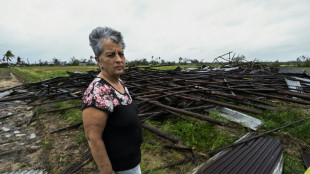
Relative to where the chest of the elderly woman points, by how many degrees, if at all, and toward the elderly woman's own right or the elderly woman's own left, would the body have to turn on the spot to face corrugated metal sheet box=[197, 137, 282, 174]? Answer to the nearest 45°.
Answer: approximately 45° to the elderly woman's own left

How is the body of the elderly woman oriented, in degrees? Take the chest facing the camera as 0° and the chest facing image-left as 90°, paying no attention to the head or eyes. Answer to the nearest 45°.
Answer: approximately 315°

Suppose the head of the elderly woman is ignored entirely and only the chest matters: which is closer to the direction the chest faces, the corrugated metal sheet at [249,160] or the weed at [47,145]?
the corrugated metal sheet

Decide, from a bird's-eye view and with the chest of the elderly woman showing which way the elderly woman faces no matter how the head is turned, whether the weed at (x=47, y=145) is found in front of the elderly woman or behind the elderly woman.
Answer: behind
